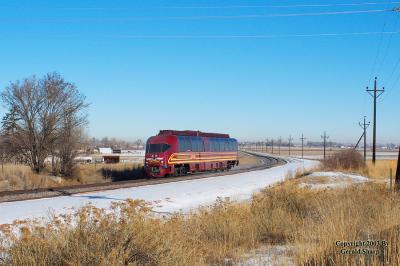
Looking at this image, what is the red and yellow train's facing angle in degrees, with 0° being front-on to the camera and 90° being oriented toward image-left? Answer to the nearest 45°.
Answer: approximately 45°

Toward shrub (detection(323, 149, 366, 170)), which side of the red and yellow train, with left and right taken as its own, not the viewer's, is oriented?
back
